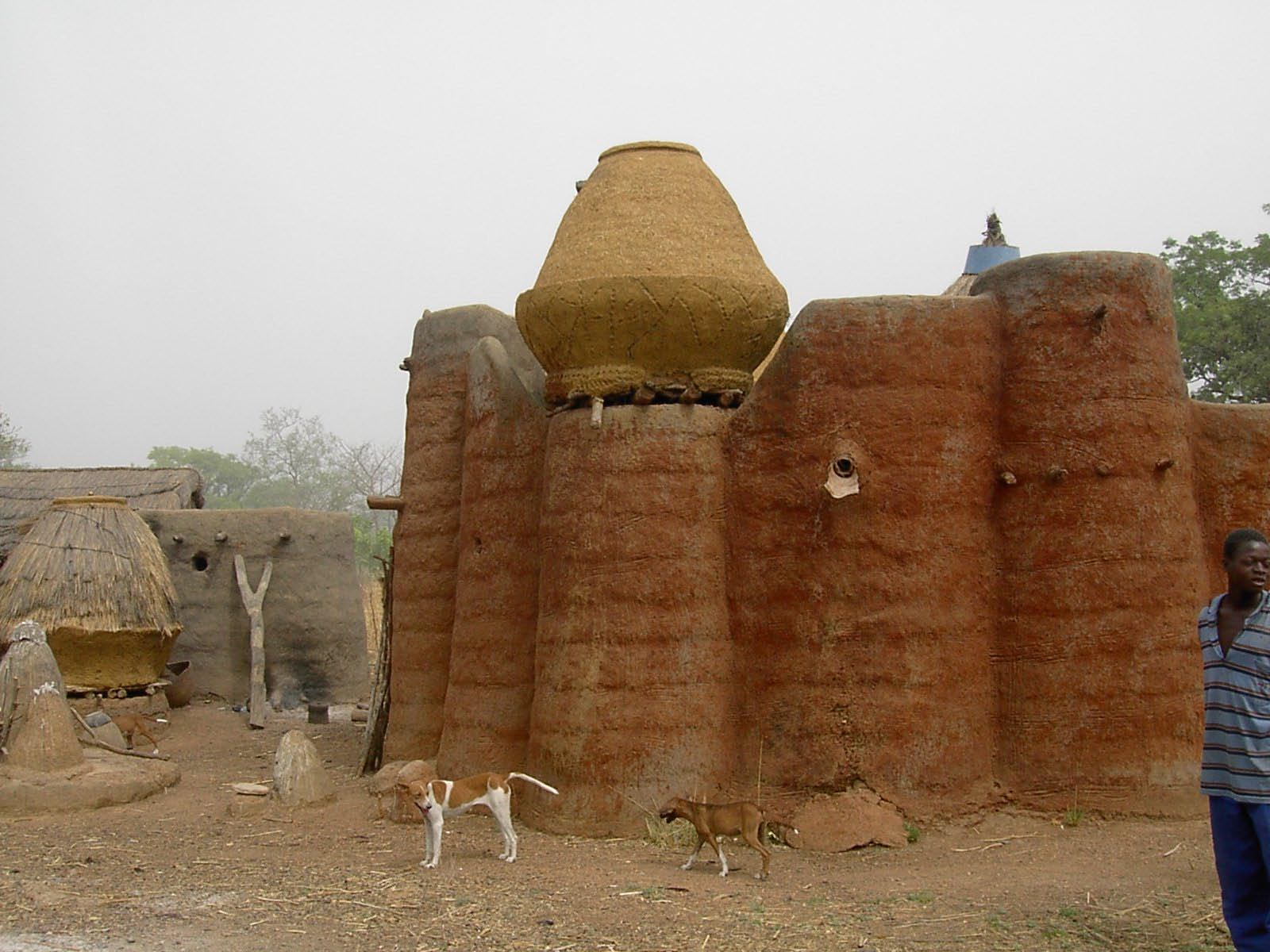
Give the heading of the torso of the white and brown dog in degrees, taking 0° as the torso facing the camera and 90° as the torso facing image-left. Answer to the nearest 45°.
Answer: approximately 90°

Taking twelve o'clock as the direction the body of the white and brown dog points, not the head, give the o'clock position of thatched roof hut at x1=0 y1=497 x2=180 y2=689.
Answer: The thatched roof hut is roughly at 2 o'clock from the white and brown dog.

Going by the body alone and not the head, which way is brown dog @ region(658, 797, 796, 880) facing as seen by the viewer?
to the viewer's left

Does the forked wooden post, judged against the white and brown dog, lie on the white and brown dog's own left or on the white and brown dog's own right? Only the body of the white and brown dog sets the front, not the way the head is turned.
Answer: on the white and brown dog's own right
